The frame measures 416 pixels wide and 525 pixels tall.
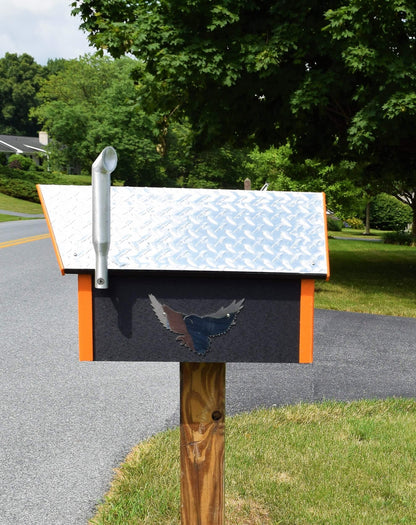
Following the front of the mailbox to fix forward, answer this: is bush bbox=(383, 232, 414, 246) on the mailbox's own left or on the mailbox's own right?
on the mailbox's own right

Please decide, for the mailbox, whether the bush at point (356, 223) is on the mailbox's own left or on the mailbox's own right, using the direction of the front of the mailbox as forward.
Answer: on the mailbox's own right

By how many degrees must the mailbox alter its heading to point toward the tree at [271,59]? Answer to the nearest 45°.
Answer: approximately 90° to its right

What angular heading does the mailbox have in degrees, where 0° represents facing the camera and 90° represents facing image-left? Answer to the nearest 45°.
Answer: approximately 90°

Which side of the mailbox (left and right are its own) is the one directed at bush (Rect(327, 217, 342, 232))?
right

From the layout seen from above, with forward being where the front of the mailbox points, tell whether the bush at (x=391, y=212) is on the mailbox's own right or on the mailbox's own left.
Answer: on the mailbox's own right
